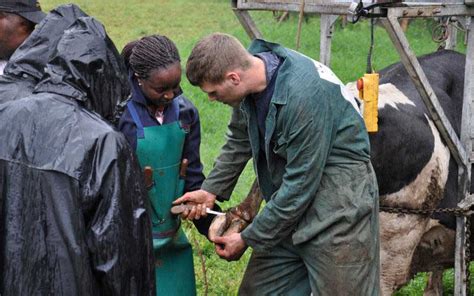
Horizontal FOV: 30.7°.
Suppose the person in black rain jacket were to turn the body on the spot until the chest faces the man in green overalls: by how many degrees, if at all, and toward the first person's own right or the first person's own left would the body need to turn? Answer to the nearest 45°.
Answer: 0° — they already face them

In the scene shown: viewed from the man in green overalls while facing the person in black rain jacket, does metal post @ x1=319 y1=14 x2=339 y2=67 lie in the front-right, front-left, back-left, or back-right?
back-right

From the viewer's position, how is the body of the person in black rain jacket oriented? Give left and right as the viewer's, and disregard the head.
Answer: facing away from the viewer and to the right of the viewer

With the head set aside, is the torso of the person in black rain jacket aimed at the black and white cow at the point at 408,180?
yes

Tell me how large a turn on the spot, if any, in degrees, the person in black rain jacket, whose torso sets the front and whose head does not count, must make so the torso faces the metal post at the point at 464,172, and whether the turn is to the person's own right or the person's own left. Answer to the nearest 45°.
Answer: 0° — they already face it
